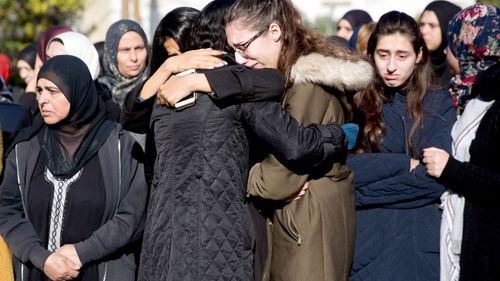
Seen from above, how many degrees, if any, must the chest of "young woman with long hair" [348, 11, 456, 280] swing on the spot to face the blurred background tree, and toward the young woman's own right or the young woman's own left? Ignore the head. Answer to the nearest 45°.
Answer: approximately 135° to the young woman's own right

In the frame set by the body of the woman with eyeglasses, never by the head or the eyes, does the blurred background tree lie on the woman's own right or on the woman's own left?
on the woman's own right

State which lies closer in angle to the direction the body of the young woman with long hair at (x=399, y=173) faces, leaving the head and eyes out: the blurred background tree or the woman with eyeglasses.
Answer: the woman with eyeglasses
